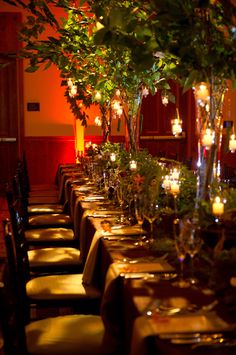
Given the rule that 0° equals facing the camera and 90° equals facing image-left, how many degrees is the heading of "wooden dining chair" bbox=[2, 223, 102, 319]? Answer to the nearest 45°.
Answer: approximately 270°

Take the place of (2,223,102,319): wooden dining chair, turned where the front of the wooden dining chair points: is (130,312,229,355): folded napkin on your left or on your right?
on your right

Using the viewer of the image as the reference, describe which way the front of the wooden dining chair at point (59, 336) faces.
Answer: facing to the right of the viewer

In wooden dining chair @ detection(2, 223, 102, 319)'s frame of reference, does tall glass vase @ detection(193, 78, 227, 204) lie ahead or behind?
ahead

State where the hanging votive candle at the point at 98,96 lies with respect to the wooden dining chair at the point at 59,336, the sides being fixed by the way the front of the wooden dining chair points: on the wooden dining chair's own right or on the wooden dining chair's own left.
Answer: on the wooden dining chair's own left

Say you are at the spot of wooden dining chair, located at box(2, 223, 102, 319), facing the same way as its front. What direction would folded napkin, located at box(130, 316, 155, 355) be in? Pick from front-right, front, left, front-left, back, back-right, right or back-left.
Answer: right

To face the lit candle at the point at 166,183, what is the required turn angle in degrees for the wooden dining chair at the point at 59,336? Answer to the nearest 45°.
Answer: approximately 45° to its left

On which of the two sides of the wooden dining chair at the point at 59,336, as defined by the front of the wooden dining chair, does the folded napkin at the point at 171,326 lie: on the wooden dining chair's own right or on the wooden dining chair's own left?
on the wooden dining chair's own right

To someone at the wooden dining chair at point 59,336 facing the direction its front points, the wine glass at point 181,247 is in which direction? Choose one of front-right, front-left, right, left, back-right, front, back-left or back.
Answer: front-right

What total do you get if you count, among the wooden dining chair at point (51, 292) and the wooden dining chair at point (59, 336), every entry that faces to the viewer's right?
2
